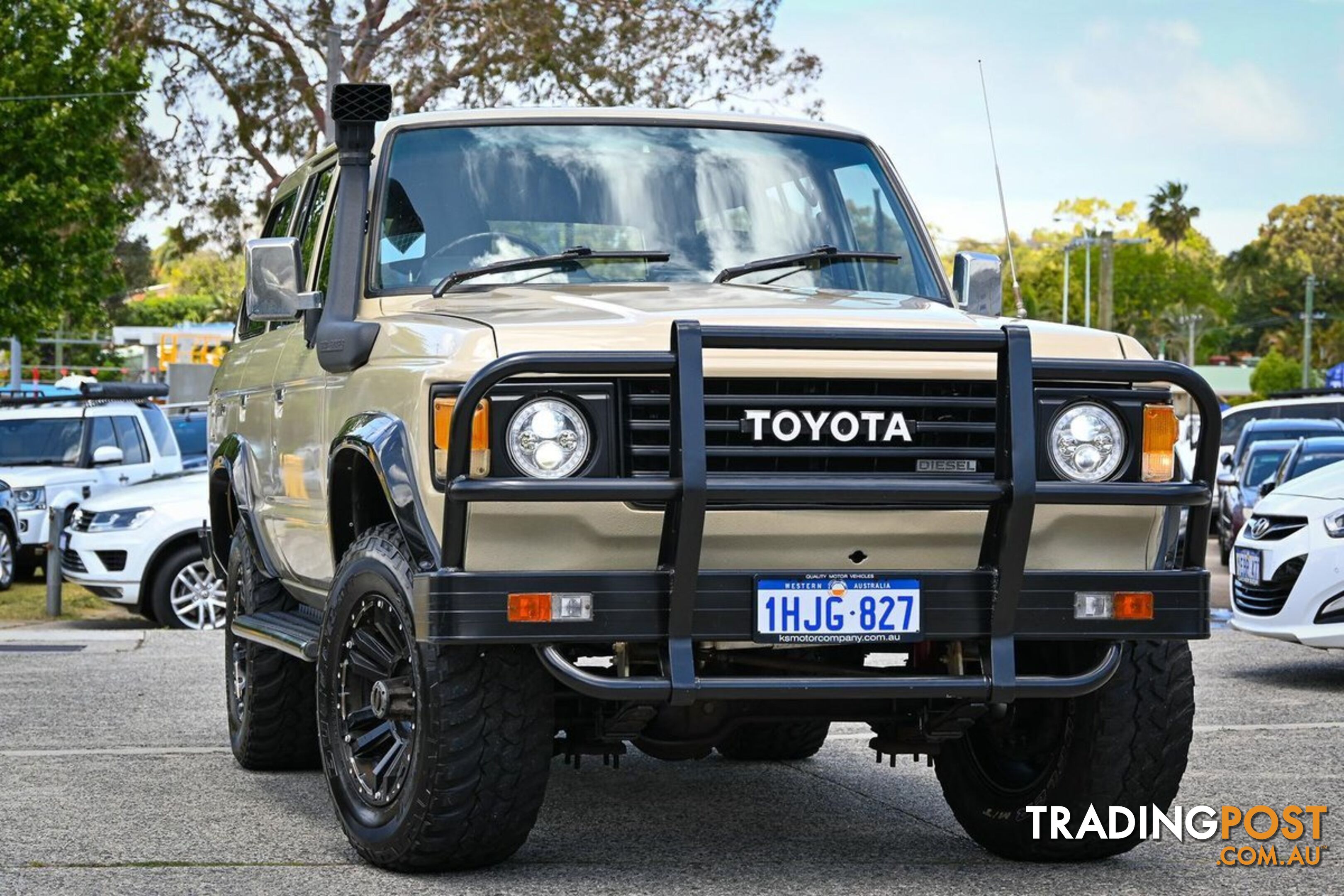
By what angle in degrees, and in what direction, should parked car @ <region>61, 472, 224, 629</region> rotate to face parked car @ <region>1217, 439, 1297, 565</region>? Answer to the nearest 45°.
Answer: approximately 135° to its left

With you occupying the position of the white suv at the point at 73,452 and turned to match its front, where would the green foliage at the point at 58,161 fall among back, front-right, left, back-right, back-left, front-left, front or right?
back-right

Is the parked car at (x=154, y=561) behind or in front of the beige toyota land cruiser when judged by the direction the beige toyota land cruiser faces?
behind

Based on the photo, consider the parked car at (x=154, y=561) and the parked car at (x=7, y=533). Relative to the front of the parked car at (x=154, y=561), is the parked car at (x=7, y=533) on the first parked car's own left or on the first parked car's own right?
on the first parked car's own right

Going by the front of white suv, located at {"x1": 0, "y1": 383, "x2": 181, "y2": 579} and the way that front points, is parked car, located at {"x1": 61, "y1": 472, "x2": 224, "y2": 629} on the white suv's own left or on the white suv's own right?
on the white suv's own left

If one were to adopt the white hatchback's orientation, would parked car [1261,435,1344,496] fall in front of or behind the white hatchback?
behind

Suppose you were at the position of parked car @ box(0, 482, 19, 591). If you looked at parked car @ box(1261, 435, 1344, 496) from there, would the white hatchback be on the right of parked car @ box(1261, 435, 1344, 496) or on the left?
right

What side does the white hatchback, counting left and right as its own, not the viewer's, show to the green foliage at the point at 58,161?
right

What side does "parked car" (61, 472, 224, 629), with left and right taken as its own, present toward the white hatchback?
left

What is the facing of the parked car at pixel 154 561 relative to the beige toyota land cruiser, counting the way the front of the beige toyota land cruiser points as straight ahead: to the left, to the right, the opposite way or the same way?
to the right
